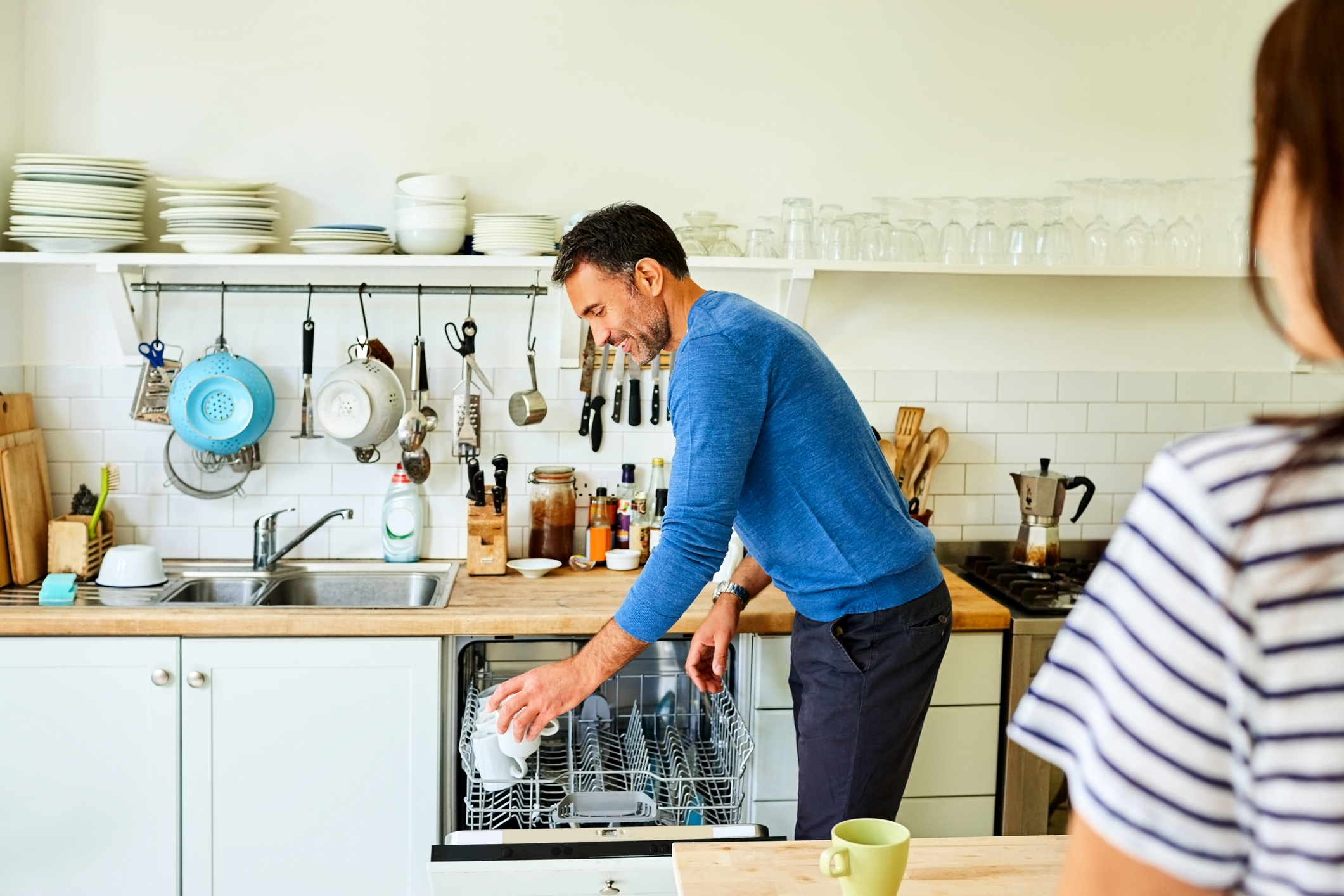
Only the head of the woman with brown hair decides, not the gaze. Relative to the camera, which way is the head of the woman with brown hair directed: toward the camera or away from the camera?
away from the camera

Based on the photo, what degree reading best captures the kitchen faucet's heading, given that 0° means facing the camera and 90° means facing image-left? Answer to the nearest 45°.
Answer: approximately 315°

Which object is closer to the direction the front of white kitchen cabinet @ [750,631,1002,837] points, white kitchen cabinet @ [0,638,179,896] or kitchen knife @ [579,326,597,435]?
the white kitchen cabinet

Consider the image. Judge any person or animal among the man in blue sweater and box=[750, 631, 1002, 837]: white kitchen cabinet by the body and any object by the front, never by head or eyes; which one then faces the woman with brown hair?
the white kitchen cabinet
